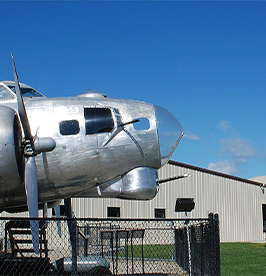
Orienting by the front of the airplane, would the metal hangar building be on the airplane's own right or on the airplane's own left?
on the airplane's own left

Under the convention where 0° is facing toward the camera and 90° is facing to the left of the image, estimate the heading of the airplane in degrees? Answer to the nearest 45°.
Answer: approximately 270°
